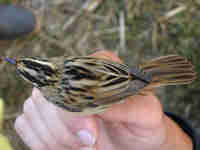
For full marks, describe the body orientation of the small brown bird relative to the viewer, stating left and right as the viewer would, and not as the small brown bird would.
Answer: facing to the left of the viewer
